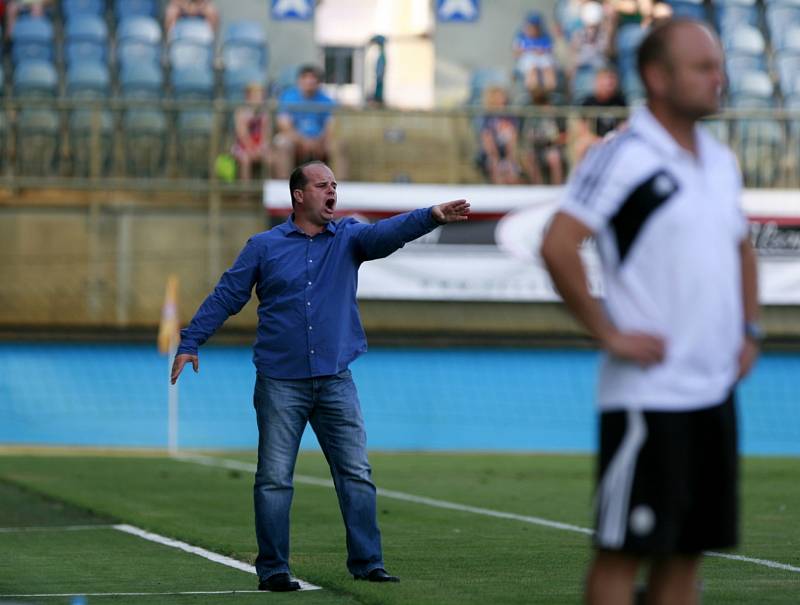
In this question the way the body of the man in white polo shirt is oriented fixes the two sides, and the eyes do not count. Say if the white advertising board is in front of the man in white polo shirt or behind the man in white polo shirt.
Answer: behind

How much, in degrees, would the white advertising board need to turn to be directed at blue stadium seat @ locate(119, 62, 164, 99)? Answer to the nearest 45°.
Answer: approximately 90° to its right

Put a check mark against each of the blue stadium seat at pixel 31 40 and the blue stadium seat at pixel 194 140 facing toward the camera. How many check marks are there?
2

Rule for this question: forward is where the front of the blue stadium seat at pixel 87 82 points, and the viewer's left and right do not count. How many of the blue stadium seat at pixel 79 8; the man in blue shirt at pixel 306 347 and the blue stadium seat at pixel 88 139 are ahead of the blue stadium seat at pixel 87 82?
2

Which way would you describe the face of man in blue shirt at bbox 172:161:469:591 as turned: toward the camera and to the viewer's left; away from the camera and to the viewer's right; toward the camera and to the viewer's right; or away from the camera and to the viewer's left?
toward the camera and to the viewer's right

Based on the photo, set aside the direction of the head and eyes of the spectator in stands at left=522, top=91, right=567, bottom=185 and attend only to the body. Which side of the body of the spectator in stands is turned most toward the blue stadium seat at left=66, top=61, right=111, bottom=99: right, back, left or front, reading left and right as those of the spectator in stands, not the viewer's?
right

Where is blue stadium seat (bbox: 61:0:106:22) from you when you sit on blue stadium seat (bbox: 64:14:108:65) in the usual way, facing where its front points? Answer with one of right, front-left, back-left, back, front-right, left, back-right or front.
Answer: back

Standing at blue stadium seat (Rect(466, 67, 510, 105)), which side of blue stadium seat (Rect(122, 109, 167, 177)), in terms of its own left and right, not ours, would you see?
left

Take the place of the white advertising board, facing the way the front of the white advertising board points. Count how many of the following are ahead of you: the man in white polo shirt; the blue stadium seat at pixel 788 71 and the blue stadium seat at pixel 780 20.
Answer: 1
